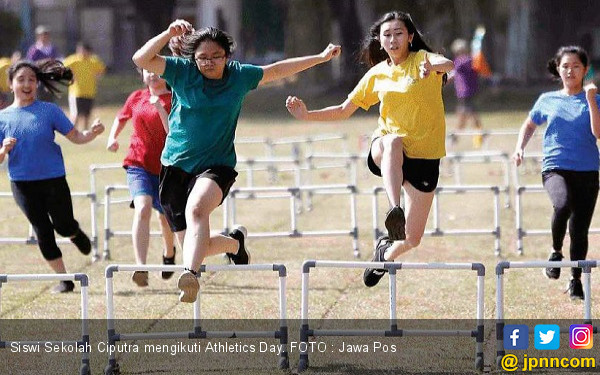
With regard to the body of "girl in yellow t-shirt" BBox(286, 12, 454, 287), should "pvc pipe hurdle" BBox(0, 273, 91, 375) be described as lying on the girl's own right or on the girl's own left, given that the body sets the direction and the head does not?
on the girl's own right

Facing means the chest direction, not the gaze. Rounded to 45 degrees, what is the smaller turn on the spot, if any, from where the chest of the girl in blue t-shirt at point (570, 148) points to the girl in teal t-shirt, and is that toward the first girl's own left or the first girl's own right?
approximately 45° to the first girl's own right

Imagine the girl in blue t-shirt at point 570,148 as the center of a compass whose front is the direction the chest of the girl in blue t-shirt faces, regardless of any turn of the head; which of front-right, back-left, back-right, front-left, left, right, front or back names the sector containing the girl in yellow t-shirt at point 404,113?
front-right

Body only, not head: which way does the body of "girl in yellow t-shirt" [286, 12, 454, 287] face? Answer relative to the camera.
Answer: toward the camera

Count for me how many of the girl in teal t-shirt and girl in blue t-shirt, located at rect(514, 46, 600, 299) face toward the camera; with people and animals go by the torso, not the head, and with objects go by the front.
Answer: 2

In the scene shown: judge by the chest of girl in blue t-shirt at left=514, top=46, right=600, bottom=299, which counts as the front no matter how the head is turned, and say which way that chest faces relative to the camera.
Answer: toward the camera

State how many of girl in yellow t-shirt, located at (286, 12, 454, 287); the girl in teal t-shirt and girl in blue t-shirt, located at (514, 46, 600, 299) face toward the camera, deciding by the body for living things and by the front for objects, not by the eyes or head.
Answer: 3
